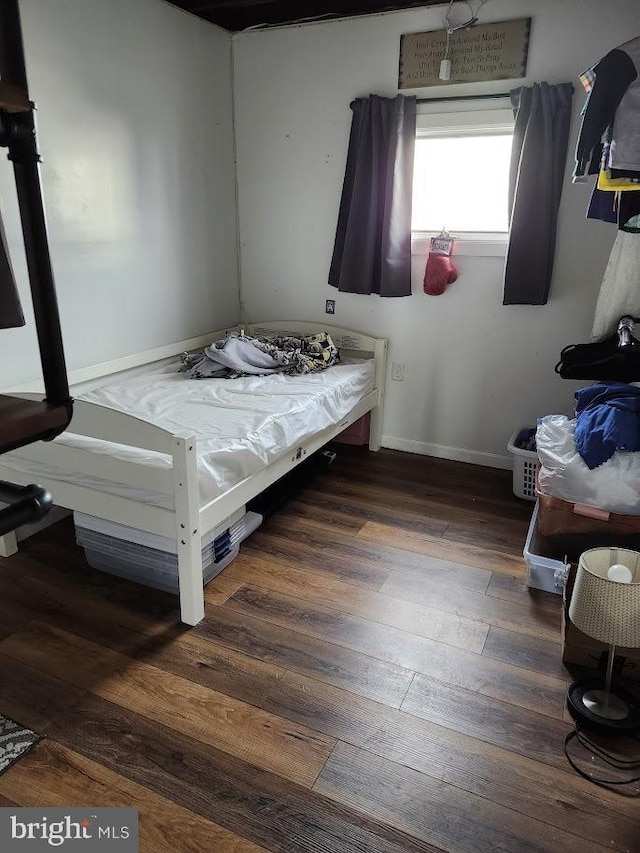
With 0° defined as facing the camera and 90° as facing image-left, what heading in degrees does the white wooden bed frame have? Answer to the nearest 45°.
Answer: approximately 45°

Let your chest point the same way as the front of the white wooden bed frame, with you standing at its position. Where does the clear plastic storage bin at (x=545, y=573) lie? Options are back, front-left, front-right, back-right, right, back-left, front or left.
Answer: back-left

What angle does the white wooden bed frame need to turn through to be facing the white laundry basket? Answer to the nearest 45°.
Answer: approximately 135° to its left

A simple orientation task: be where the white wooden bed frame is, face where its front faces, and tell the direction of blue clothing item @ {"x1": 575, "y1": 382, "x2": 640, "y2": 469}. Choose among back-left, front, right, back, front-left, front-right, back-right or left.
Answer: back-left

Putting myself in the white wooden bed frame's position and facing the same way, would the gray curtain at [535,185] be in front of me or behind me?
behind

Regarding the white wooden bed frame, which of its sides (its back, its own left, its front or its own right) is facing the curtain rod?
back

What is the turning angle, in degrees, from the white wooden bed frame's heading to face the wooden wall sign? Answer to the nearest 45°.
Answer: approximately 180°

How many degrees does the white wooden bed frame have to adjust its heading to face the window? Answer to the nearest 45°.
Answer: approximately 180°

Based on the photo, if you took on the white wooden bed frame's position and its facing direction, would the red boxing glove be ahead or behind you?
behind
